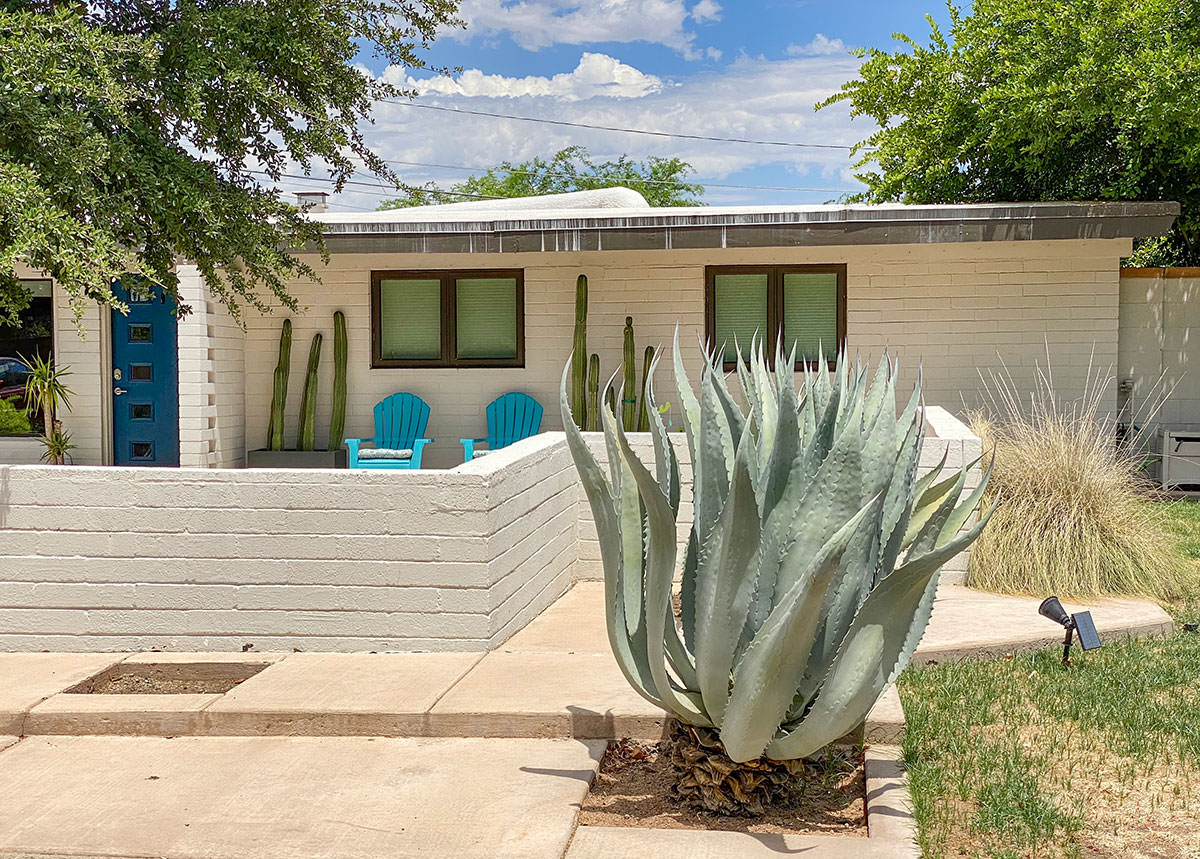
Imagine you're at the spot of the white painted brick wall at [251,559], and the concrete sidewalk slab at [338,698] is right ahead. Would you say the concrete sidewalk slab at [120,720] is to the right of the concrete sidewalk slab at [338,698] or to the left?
right

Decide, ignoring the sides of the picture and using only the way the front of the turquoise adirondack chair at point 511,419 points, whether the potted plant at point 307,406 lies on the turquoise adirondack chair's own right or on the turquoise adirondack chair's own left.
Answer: on the turquoise adirondack chair's own right

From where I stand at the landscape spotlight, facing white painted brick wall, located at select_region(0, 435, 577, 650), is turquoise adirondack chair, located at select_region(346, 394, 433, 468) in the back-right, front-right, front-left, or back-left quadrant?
front-right

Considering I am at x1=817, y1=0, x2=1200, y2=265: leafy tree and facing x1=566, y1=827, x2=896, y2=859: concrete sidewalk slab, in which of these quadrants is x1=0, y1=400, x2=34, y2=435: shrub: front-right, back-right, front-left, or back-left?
front-right

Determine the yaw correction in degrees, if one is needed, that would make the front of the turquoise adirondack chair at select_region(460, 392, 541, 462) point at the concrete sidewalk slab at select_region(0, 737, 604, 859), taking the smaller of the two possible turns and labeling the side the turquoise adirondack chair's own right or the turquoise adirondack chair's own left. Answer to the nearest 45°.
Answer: approximately 45° to the turquoise adirondack chair's own left

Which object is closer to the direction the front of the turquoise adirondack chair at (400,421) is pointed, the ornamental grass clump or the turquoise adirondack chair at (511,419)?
the ornamental grass clump

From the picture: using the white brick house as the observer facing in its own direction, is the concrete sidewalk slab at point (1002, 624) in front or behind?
in front

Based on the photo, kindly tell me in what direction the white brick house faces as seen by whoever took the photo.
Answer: facing the viewer

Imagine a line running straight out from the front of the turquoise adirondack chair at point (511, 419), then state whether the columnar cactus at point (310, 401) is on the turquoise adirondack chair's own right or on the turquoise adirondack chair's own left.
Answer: on the turquoise adirondack chair's own right

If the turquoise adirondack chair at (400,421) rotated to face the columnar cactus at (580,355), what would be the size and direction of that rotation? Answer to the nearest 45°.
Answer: approximately 135° to its left

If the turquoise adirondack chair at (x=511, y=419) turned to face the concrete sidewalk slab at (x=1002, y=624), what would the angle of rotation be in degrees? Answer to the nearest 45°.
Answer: approximately 45° to its left

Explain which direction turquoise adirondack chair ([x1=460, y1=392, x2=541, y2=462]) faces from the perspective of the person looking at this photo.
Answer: facing the viewer and to the left of the viewer

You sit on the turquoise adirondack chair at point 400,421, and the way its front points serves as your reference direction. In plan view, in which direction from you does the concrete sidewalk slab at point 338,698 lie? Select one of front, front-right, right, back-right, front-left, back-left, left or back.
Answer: front-left

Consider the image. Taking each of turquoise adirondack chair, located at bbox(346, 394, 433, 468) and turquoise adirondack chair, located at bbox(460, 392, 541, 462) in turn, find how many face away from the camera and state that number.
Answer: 0
